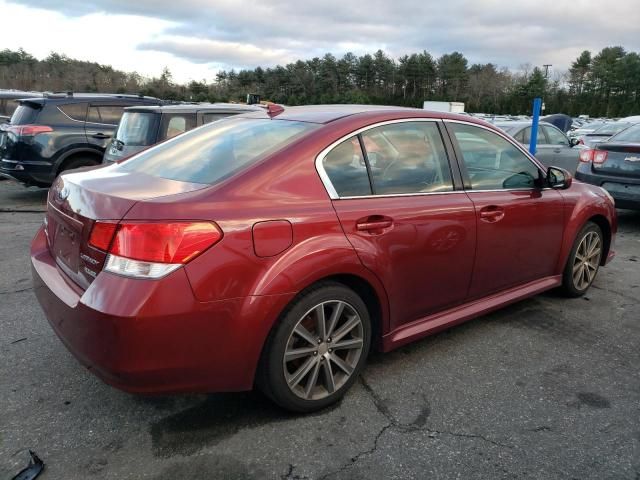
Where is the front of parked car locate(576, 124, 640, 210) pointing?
away from the camera

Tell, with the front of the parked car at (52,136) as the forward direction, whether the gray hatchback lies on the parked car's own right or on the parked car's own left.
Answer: on the parked car's own right

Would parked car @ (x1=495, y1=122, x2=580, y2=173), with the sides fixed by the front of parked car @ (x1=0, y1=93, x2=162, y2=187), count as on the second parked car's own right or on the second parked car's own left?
on the second parked car's own right

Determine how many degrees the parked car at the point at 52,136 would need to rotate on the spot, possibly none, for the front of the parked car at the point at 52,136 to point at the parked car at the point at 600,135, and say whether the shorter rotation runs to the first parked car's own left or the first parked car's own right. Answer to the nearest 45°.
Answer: approximately 45° to the first parked car's own right

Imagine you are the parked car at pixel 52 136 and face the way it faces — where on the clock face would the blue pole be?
The blue pole is roughly at 2 o'clock from the parked car.

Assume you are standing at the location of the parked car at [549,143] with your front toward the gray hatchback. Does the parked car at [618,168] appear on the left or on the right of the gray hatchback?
left

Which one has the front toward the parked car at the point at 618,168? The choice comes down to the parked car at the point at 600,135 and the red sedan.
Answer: the red sedan

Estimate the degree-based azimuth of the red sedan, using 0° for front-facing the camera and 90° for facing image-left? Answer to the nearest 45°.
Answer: approximately 225°

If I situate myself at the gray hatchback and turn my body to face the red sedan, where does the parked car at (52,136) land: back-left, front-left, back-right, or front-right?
back-right

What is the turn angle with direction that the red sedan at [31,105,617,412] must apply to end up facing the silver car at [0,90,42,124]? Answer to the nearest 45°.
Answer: approximately 90° to its left

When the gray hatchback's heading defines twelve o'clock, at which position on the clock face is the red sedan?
The red sedan is roughly at 4 o'clock from the gray hatchback.

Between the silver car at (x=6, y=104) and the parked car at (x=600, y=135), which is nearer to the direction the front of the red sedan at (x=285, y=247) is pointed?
the parked car
